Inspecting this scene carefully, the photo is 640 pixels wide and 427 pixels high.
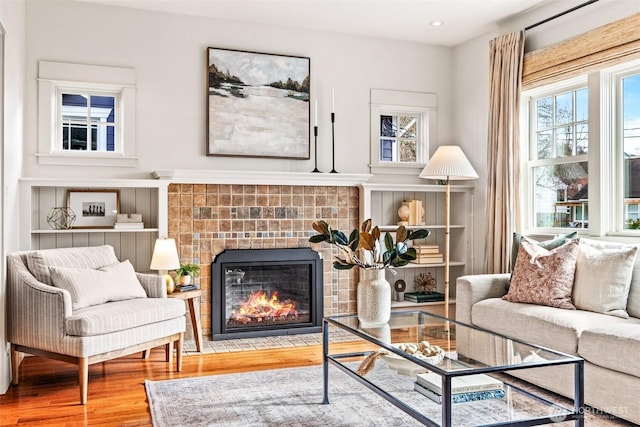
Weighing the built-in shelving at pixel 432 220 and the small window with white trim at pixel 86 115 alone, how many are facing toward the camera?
2

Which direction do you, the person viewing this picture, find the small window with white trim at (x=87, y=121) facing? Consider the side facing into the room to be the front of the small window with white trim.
facing the viewer

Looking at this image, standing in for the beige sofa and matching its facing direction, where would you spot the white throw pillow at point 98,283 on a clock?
The white throw pillow is roughly at 1 o'clock from the beige sofa.

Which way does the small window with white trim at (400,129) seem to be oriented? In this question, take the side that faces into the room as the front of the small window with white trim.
toward the camera

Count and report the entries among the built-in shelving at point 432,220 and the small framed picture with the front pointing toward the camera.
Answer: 2

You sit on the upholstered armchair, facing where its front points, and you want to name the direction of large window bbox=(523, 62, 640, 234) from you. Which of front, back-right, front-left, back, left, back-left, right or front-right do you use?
front-left

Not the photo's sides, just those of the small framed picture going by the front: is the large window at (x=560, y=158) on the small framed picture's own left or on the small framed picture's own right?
on the small framed picture's own left

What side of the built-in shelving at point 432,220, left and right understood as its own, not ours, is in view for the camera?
front

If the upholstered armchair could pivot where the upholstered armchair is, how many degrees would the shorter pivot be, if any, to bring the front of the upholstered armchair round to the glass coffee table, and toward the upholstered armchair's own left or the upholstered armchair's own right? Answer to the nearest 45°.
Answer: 0° — it already faces it

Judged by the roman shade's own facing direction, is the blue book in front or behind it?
in front

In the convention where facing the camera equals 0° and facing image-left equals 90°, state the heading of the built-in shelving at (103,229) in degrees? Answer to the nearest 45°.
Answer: approximately 0°

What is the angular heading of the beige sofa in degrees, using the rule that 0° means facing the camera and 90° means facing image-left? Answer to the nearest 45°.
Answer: approximately 45°

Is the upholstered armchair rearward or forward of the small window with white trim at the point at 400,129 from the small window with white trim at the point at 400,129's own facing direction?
forward
